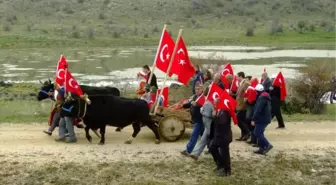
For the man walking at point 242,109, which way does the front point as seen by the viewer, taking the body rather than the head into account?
to the viewer's left

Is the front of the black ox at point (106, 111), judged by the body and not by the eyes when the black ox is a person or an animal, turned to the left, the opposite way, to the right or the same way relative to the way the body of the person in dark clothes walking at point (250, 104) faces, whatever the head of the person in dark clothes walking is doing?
the same way

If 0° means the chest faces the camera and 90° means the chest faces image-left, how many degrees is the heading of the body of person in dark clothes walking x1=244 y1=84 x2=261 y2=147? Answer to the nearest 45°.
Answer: approximately 90°

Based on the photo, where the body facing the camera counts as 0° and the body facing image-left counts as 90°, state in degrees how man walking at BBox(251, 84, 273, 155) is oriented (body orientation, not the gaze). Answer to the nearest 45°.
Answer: approximately 90°

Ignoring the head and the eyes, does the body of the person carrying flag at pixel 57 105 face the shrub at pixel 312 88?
no

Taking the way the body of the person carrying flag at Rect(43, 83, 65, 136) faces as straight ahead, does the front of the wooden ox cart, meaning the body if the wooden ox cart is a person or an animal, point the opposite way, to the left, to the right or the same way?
the same way

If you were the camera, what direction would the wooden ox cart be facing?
facing to the left of the viewer

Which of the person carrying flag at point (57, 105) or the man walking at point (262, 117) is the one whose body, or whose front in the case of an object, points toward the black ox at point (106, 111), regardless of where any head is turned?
the man walking

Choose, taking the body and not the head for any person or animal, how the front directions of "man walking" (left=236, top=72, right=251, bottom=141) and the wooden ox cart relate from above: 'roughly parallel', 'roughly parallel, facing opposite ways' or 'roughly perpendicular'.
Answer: roughly parallel

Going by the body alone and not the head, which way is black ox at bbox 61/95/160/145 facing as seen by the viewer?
to the viewer's left

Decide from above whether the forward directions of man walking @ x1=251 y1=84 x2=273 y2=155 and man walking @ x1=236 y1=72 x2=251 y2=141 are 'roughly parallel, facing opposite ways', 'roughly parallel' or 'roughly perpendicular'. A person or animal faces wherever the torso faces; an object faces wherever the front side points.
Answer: roughly parallel

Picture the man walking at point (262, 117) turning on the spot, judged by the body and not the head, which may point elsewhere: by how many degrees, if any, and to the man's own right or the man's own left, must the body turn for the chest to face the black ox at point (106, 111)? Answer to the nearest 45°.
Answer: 0° — they already face it

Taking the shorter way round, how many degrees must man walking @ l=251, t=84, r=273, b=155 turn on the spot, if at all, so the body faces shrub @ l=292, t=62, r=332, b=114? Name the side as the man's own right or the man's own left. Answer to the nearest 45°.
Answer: approximately 90° to the man's own right

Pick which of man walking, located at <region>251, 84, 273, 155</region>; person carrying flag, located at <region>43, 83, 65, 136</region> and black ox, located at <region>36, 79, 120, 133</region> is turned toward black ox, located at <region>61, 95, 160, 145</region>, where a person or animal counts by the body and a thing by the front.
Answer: the man walking

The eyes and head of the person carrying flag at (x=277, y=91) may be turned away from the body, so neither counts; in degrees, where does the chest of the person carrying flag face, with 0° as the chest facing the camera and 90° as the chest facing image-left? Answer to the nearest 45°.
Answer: approximately 90°

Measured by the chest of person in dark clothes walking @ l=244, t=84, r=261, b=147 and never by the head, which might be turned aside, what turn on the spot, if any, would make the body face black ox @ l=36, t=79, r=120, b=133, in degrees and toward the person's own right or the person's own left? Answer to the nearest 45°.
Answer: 0° — they already face it

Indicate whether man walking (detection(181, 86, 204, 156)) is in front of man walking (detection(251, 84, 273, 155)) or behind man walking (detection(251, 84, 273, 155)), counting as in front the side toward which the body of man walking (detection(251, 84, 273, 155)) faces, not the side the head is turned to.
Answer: in front
